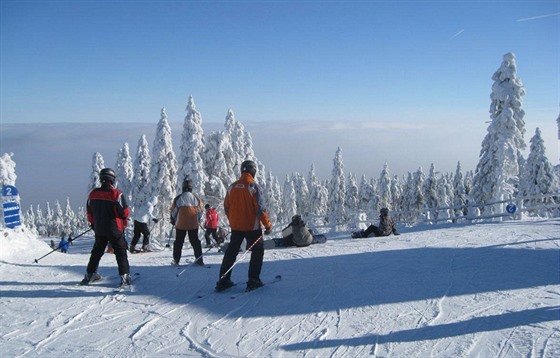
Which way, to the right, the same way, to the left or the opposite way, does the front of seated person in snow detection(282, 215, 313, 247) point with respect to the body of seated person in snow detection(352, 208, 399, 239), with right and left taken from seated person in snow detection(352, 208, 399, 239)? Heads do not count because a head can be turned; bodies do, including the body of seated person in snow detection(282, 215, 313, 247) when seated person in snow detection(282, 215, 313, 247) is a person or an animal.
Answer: to the right

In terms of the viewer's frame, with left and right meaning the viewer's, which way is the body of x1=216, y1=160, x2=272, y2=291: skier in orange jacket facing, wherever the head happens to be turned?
facing away from the viewer and to the right of the viewer

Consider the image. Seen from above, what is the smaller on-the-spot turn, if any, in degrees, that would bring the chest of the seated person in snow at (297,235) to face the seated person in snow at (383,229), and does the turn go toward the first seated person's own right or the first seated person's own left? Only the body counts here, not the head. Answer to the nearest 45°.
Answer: approximately 45° to the first seated person's own right

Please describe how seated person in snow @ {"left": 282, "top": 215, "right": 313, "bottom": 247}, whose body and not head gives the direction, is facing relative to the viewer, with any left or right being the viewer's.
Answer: facing away from the viewer

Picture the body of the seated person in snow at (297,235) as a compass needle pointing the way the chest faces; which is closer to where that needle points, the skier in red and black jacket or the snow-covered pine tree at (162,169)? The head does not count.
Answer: the snow-covered pine tree

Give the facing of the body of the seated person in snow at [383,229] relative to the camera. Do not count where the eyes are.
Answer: to the viewer's left

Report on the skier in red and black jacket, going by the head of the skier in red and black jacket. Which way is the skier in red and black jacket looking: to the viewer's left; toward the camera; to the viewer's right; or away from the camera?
away from the camera

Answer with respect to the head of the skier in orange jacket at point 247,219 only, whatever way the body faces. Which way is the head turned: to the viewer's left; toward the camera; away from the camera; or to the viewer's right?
away from the camera

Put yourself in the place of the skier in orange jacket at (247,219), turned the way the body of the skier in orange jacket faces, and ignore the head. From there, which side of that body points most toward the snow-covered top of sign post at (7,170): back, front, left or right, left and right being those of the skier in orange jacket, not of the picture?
left
